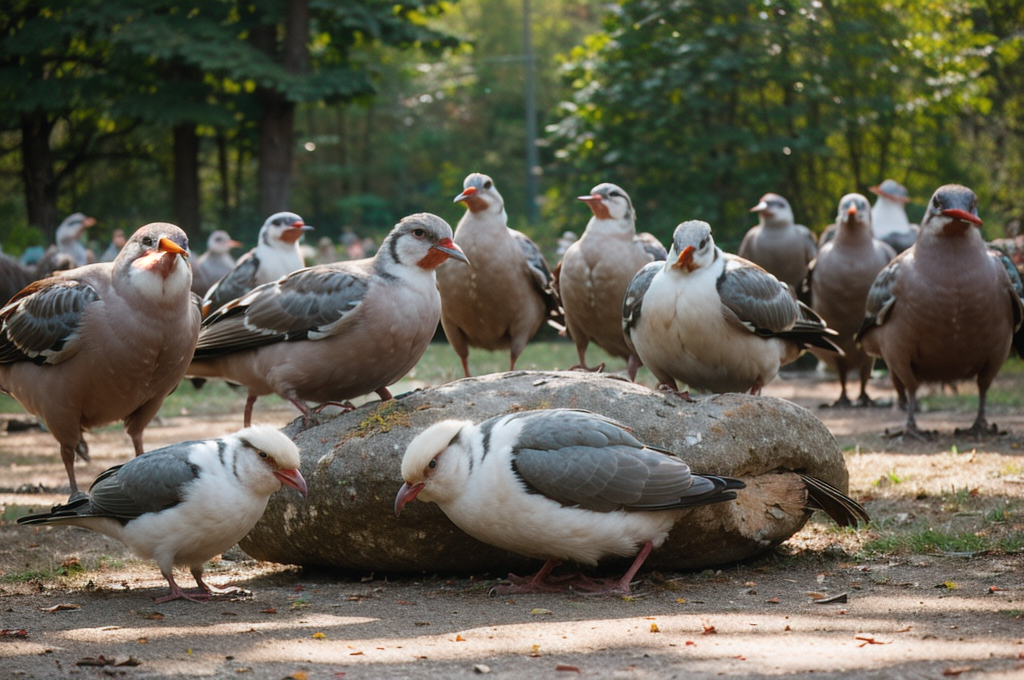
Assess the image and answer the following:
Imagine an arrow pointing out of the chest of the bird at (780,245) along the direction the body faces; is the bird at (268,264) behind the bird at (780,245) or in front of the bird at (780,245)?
in front

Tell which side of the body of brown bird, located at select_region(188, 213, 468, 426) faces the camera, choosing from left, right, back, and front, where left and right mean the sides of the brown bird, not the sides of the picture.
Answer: right

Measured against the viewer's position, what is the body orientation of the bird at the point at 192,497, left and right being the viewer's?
facing to the right of the viewer

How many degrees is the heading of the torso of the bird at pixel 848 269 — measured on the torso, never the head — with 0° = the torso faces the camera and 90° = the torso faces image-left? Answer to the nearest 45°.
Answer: approximately 0°

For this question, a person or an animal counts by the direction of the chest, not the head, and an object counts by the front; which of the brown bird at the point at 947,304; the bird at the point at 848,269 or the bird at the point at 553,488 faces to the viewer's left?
the bird at the point at 553,488

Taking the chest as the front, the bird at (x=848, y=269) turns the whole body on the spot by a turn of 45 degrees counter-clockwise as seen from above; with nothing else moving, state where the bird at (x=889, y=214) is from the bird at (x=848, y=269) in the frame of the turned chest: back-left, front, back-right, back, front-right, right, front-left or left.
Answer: back-left

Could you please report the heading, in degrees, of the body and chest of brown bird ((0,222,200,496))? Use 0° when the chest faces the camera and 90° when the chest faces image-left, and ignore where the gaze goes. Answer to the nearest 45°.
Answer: approximately 315°

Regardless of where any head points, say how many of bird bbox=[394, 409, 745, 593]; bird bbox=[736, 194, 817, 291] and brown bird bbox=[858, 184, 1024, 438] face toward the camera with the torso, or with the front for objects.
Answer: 2

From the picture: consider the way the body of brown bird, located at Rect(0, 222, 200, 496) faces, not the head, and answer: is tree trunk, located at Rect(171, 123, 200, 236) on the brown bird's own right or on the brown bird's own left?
on the brown bird's own left

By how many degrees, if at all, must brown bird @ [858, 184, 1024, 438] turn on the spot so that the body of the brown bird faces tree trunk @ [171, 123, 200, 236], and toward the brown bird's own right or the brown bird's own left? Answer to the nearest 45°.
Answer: approximately 135° to the brown bird's own right
